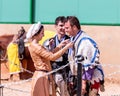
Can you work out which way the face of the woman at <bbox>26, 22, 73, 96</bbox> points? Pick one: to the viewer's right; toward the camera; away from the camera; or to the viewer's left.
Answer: to the viewer's right

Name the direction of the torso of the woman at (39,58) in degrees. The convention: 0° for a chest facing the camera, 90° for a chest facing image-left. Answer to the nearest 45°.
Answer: approximately 270°
